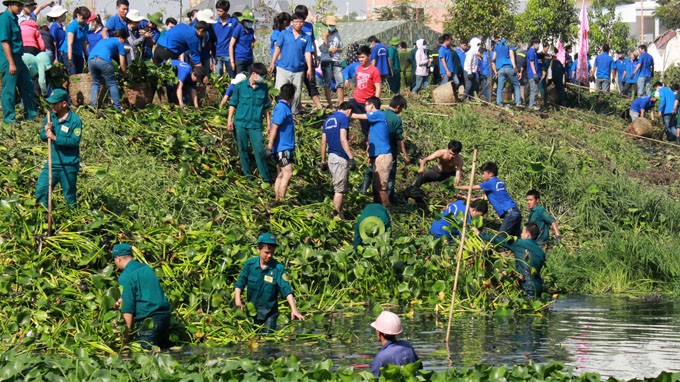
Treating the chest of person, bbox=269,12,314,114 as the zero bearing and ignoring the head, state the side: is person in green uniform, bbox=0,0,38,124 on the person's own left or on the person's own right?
on the person's own right

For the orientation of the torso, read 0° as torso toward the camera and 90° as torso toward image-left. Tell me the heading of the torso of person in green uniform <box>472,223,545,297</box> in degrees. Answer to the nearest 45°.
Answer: approximately 135°

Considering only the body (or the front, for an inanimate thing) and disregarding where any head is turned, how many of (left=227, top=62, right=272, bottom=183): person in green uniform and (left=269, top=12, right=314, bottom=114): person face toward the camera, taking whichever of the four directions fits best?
2

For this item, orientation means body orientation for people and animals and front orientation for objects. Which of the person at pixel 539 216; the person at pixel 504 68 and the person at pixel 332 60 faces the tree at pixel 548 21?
the person at pixel 504 68

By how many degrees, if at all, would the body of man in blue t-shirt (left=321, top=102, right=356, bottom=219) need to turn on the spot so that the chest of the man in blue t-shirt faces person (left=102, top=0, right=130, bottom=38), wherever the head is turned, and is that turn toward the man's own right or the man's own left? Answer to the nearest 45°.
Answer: approximately 90° to the man's own left

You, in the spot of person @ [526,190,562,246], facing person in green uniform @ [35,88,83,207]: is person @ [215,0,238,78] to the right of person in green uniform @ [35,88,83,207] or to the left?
right

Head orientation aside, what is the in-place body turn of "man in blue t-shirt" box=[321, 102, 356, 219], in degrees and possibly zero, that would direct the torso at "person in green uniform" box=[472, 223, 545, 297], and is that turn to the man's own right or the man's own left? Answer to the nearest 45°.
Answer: approximately 90° to the man's own right

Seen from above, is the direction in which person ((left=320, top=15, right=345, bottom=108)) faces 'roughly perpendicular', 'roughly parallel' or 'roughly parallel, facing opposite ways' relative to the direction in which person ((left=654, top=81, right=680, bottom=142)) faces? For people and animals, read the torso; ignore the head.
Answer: roughly perpendicular

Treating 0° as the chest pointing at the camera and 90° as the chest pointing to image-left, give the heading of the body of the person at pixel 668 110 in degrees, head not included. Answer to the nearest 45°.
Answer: approximately 90°

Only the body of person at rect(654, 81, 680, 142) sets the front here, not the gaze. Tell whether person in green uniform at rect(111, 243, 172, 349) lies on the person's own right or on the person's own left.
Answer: on the person's own left
